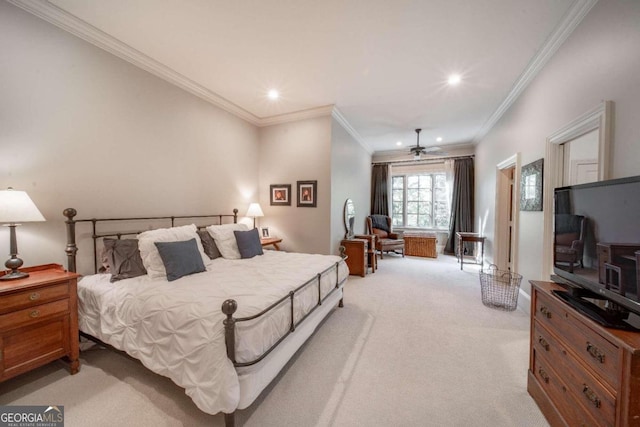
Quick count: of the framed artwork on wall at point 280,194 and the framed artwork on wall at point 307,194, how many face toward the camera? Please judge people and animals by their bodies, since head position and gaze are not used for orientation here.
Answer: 2

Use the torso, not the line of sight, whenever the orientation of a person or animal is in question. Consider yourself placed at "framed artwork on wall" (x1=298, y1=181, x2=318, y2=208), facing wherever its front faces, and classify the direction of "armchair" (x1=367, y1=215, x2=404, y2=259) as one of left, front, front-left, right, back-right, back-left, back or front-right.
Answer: back-left

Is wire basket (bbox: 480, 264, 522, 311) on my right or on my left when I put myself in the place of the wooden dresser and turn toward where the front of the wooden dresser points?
on my right

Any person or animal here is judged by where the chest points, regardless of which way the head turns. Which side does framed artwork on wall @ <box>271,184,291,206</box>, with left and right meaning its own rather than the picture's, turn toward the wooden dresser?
front

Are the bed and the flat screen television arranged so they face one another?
yes

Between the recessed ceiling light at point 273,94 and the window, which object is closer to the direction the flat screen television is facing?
the recessed ceiling light

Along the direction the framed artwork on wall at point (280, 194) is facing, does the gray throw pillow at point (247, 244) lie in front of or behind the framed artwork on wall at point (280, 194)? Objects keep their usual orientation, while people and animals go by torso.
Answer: in front

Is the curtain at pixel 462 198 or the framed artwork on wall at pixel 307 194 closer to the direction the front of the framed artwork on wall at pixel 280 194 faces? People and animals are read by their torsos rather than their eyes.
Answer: the framed artwork on wall

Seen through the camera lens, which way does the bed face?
facing the viewer and to the right of the viewer

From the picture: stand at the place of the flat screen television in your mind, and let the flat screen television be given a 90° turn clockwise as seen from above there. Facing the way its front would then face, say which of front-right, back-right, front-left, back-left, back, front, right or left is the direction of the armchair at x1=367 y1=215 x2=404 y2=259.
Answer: front

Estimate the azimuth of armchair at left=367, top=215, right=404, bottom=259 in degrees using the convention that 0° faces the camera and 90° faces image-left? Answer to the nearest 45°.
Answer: approximately 315°

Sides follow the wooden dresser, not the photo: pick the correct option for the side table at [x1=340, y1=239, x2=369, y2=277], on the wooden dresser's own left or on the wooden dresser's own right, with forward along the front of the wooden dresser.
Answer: on the wooden dresser's own right

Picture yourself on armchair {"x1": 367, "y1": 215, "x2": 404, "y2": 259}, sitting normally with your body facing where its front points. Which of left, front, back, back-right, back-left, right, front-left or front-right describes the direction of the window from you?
left
